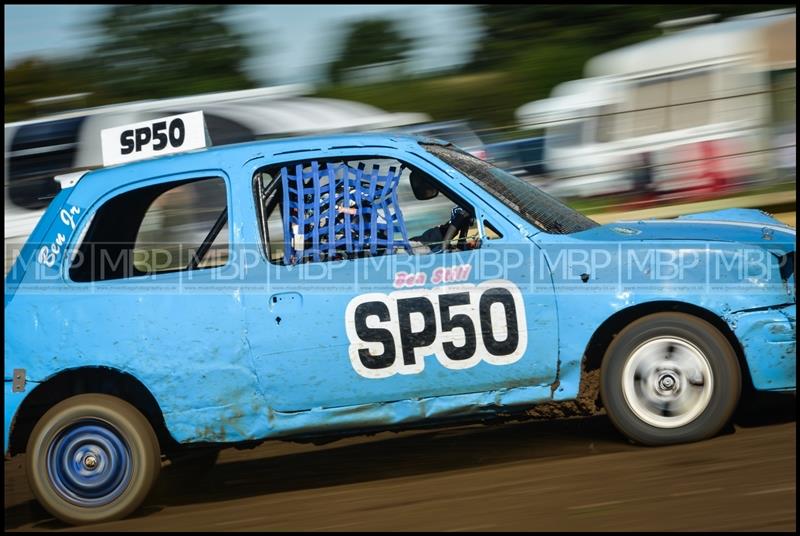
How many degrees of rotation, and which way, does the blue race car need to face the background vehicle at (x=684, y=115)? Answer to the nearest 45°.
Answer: approximately 45° to its left

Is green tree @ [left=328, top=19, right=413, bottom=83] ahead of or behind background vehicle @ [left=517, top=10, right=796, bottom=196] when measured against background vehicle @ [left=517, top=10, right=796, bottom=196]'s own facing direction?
ahead

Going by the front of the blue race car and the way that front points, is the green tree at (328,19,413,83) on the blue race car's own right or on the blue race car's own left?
on the blue race car's own left

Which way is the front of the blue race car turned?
to the viewer's right

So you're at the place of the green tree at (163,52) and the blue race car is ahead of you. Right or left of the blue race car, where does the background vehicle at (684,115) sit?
left

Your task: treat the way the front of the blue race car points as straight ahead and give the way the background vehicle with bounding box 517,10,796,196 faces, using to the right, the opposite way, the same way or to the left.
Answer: the opposite way

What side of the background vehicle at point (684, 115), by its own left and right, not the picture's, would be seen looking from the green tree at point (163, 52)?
front

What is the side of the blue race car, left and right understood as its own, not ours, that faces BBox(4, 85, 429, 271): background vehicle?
left

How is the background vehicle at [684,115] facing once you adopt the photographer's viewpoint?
facing to the left of the viewer
